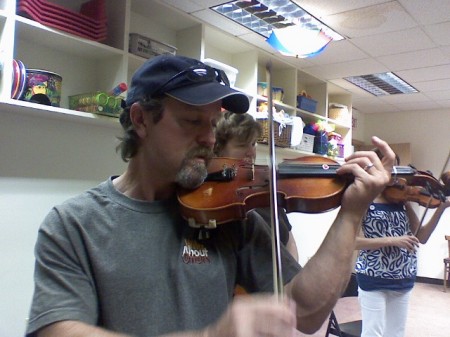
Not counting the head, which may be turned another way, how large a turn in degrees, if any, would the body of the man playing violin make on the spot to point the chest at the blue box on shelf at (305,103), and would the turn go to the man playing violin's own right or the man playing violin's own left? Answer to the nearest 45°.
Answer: approximately 135° to the man playing violin's own left

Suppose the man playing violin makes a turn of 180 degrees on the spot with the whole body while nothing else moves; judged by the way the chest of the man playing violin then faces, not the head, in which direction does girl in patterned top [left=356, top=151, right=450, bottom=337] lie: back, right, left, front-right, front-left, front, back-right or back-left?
right

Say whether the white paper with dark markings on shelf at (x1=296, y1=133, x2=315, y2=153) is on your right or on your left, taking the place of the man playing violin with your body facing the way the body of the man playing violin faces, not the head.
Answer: on your left

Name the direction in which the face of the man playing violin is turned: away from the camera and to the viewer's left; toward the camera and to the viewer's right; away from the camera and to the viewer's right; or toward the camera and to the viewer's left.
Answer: toward the camera and to the viewer's right

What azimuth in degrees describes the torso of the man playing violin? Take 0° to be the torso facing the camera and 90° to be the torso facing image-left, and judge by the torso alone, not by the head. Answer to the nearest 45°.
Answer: approximately 315°

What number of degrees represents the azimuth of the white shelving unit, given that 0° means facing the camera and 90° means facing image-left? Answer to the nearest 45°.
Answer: approximately 315°

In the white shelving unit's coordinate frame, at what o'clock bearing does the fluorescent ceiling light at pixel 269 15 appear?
The fluorescent ceiling light is roughly at 10 o'clock from the white shelving unit.

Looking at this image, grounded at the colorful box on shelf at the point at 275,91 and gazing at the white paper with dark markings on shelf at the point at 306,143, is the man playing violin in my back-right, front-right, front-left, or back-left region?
back-right
